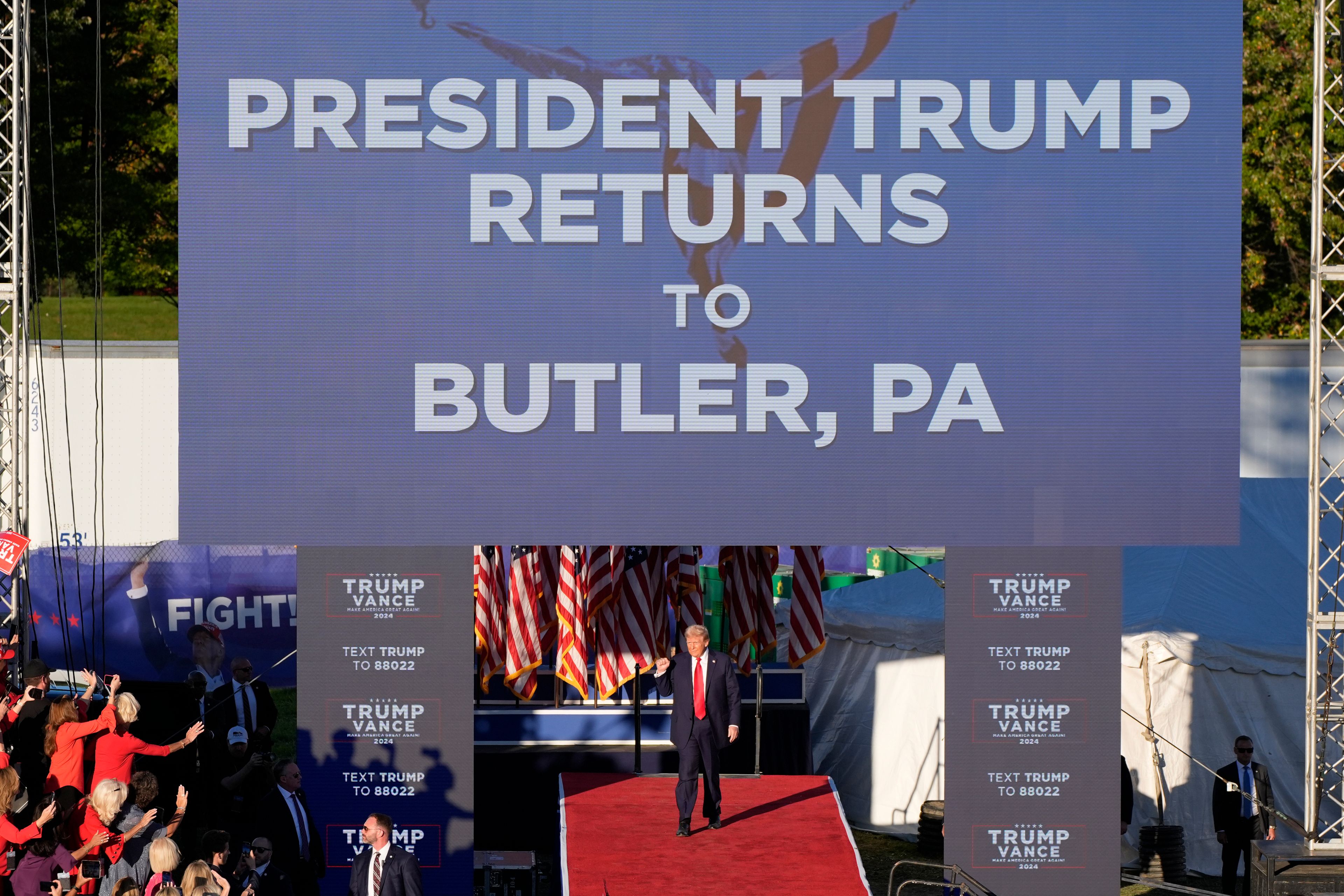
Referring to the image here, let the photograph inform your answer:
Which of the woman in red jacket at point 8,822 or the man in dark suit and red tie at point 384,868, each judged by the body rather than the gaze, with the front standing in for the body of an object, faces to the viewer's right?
the woman in red jacket

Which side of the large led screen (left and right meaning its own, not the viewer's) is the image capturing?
front

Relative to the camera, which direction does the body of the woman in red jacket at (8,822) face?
to the viewer's right

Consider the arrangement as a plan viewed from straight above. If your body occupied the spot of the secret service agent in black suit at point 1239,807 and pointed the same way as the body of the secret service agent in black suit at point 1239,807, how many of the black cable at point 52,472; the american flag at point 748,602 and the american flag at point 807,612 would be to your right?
3

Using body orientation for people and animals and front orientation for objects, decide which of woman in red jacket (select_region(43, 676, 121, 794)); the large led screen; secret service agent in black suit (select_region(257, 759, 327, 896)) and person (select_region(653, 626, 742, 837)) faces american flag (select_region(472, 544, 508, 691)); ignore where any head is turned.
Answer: the woman in red jacket

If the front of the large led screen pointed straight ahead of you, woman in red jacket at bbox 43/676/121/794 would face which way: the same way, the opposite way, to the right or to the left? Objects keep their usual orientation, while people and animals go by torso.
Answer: the opposite way

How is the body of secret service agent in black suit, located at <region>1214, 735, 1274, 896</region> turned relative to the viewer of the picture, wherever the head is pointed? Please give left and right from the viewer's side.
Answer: facing the viewer

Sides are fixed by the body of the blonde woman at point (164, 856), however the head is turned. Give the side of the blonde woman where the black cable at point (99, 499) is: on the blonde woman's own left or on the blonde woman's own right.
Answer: on the blonde woman's own left

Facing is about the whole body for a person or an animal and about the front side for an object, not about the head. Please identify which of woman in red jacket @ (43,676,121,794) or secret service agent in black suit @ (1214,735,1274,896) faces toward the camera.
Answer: the secret service agent in black suit

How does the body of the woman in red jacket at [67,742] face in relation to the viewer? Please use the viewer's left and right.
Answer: facing away from the viewer and to the right of the viewer

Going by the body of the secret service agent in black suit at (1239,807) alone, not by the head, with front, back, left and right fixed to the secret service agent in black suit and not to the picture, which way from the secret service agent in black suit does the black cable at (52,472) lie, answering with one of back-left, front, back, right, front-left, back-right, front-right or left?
right

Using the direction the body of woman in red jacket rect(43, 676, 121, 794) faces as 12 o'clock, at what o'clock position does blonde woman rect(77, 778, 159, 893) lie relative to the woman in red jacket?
The blonde woman is roughly at 4 o'clock from the woman in red jacket.

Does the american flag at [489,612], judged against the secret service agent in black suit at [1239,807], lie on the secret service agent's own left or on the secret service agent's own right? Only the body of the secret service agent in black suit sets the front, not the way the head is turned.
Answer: on the secret service agent's own right

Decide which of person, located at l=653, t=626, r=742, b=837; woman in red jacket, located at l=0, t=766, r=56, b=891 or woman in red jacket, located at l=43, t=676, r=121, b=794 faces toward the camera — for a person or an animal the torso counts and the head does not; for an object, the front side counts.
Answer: the person

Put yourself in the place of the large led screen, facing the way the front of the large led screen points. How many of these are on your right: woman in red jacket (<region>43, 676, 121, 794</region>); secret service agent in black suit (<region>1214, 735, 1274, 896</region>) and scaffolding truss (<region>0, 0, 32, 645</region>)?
2

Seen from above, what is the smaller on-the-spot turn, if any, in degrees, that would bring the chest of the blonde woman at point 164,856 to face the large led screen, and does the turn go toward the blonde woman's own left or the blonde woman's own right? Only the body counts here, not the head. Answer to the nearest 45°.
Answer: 0° — they already face it

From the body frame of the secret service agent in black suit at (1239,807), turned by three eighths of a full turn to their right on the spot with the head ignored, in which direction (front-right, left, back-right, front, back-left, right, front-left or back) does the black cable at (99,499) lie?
front-left

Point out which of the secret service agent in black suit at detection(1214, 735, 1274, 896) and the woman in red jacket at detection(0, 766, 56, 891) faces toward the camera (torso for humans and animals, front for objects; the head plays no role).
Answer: the secret service agent in black suit
